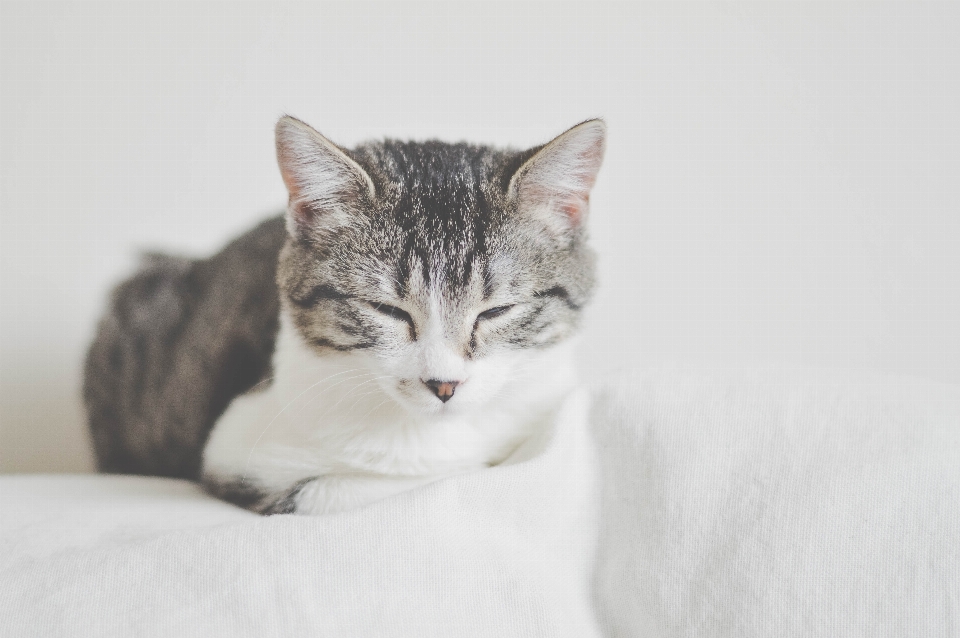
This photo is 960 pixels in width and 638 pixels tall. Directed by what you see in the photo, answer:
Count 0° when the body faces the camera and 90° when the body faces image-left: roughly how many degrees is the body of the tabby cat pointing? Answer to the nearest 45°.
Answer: approximately 315°
